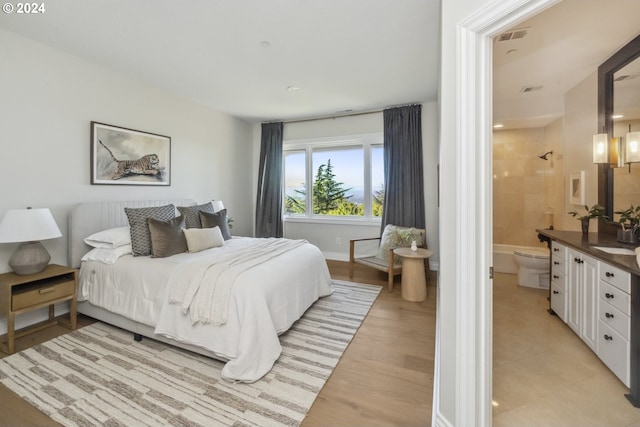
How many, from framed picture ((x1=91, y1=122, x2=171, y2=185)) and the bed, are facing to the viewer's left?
0

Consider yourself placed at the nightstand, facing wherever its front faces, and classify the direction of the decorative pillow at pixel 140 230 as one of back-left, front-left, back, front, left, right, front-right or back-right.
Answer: front-left

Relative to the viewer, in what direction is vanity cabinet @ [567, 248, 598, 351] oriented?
to the viewer's left

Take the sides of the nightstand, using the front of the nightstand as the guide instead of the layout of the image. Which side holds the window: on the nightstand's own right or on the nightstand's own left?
on the nightstand's own left
